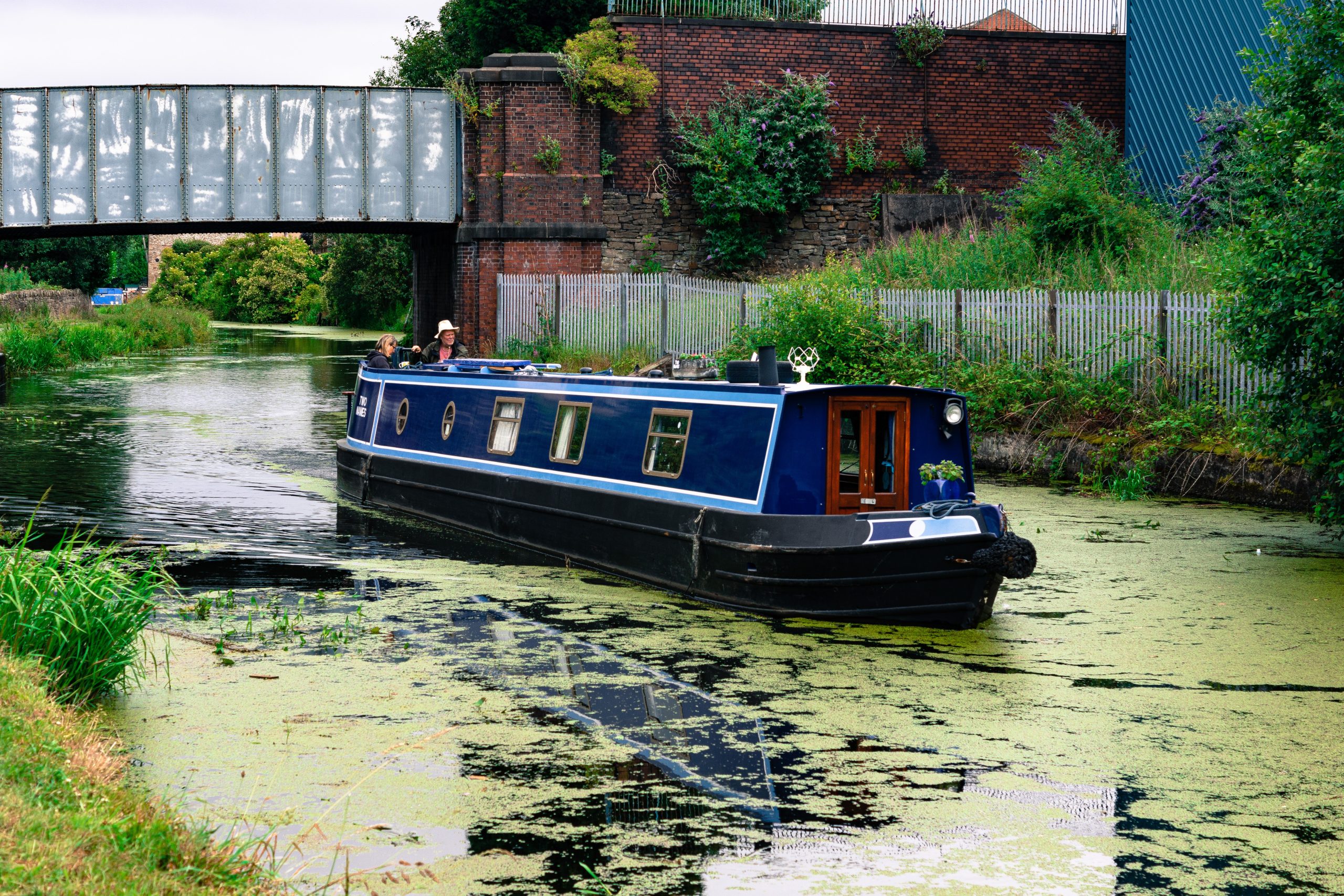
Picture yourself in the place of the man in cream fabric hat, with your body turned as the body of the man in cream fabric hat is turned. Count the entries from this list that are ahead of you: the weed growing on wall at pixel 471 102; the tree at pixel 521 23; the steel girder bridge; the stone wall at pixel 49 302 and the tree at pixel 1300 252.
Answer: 1

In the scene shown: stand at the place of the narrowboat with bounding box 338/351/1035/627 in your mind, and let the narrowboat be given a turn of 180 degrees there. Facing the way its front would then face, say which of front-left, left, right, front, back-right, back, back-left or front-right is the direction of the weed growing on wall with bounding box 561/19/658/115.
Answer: front-right

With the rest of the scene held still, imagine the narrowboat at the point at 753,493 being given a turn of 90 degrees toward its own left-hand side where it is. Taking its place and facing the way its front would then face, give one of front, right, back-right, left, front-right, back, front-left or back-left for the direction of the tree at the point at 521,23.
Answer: front-left

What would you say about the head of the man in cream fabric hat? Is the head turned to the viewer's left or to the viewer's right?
to the viewer's right

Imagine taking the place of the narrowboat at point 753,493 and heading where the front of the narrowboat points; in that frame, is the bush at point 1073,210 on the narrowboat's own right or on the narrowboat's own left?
on the narrowboat's own left

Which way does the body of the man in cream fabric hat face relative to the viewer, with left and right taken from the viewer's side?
facing the viewer and to the right of the viewer

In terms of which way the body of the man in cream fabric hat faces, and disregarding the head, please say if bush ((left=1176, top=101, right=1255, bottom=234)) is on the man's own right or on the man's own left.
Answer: on the man's own left

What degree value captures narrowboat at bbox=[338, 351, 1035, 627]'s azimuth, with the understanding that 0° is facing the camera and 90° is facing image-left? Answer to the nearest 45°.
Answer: approximately 315°

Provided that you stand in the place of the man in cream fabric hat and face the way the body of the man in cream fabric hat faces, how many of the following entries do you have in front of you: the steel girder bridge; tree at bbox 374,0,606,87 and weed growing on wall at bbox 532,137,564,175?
0

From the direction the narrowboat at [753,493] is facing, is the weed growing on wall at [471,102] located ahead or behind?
behind

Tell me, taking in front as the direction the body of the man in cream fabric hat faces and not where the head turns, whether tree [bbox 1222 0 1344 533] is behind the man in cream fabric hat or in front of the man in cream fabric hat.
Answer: in front

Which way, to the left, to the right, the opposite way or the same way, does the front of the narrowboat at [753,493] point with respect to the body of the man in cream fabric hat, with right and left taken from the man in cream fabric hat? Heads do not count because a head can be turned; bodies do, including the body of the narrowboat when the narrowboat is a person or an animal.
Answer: the same way

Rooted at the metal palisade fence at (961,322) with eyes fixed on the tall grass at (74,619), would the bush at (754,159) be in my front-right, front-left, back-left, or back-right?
back-right
